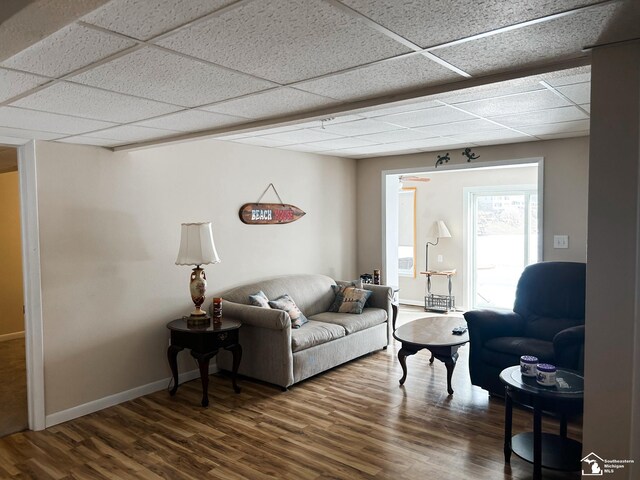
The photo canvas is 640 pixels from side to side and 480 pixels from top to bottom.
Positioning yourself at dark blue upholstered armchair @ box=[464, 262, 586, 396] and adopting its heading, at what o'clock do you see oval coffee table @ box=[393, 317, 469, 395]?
The oval coffee table is roughly at 1 o'clock from the dark blue upholstered armchair.

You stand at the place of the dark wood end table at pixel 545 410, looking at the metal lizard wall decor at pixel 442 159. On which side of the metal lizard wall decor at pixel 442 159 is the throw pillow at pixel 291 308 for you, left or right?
left

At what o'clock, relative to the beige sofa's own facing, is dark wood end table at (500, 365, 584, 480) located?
The dark wood end table is roughly at 12 o'clock from the beige sofa.

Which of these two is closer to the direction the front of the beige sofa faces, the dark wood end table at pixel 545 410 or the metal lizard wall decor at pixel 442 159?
the dark wood end table

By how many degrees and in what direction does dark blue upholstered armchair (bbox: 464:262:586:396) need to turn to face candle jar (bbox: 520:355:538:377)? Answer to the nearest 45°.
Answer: approximately 45° to its left

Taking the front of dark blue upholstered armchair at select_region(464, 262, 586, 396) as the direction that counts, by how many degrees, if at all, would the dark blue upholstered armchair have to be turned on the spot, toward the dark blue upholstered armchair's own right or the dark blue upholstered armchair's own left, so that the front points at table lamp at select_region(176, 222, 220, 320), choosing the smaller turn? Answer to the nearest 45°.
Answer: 0° — it already faces it

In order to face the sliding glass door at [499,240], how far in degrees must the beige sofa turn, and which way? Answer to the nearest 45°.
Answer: approximately 90° to its left

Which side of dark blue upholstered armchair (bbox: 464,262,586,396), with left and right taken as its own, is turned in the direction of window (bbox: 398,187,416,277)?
right

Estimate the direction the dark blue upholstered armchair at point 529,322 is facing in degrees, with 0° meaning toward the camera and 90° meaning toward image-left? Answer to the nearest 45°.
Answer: approximately 45°

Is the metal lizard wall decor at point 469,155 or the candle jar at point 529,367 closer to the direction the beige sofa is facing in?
the candle jar
